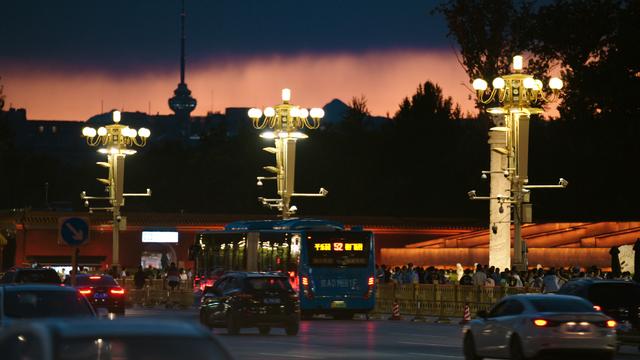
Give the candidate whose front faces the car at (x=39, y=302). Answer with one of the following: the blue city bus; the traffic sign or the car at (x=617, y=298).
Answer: the traffic sign

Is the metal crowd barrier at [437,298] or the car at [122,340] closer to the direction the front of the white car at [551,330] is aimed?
the metal crowd barrier

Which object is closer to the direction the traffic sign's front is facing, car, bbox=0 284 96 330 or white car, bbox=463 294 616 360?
the car

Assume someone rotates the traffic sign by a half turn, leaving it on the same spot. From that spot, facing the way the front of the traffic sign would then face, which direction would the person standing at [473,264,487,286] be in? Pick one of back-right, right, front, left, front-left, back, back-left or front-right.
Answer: front-right

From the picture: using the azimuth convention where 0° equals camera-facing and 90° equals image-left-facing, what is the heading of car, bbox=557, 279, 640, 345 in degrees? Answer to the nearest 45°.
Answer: approximately 135°

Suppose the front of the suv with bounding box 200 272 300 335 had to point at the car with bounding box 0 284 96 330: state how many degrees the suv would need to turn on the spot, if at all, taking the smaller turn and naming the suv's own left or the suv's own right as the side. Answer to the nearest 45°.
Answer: approximately 135° to the suv's own left

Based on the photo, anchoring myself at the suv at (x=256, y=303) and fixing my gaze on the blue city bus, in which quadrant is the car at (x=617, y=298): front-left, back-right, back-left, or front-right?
back-right

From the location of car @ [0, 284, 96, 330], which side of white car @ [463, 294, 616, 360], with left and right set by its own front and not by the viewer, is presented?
left
